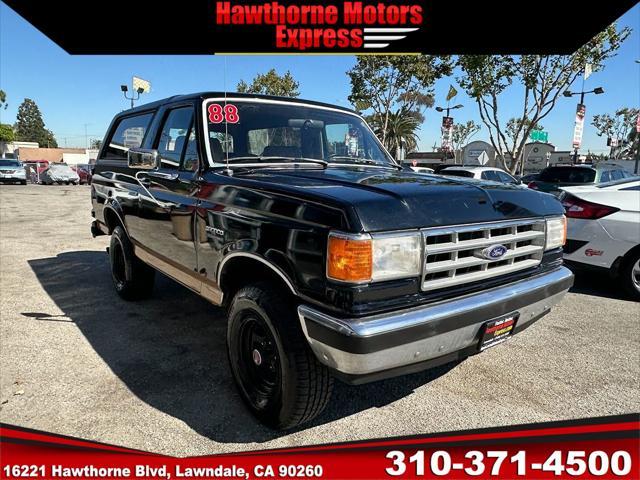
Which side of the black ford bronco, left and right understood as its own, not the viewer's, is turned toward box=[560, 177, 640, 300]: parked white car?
left

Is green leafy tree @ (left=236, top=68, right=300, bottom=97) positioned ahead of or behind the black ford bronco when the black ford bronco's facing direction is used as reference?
behind

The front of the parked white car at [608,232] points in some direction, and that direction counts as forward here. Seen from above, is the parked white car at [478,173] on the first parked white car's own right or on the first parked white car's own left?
on the first parked white car's own left

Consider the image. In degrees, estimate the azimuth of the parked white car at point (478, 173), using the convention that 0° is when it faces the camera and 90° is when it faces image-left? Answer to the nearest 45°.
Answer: approximately 225°

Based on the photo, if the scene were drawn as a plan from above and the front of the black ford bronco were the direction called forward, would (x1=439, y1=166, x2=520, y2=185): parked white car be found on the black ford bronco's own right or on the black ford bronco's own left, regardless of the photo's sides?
on the black ford bronco's own left

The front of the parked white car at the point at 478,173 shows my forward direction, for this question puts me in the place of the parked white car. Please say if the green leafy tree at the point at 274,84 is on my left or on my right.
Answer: on my left

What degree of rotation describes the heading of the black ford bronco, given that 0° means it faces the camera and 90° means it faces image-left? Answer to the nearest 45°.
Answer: approximately 315°
